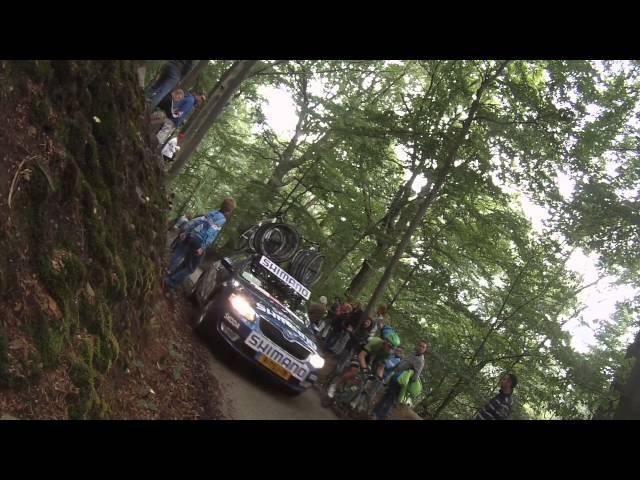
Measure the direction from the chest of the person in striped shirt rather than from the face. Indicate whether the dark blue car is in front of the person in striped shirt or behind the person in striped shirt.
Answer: in front

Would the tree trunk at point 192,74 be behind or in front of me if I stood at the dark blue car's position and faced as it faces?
behind

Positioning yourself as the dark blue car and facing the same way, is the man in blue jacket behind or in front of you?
behind

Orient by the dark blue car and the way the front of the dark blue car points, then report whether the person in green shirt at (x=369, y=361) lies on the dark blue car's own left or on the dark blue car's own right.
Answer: on the dark blue car's own left

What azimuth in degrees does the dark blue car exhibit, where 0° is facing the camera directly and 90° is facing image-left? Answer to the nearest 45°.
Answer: approximately 315°

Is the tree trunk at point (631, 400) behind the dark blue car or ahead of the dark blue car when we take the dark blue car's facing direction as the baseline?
ahead

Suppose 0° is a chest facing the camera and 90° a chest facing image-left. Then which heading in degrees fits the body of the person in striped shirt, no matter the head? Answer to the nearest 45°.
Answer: approximately 90°
